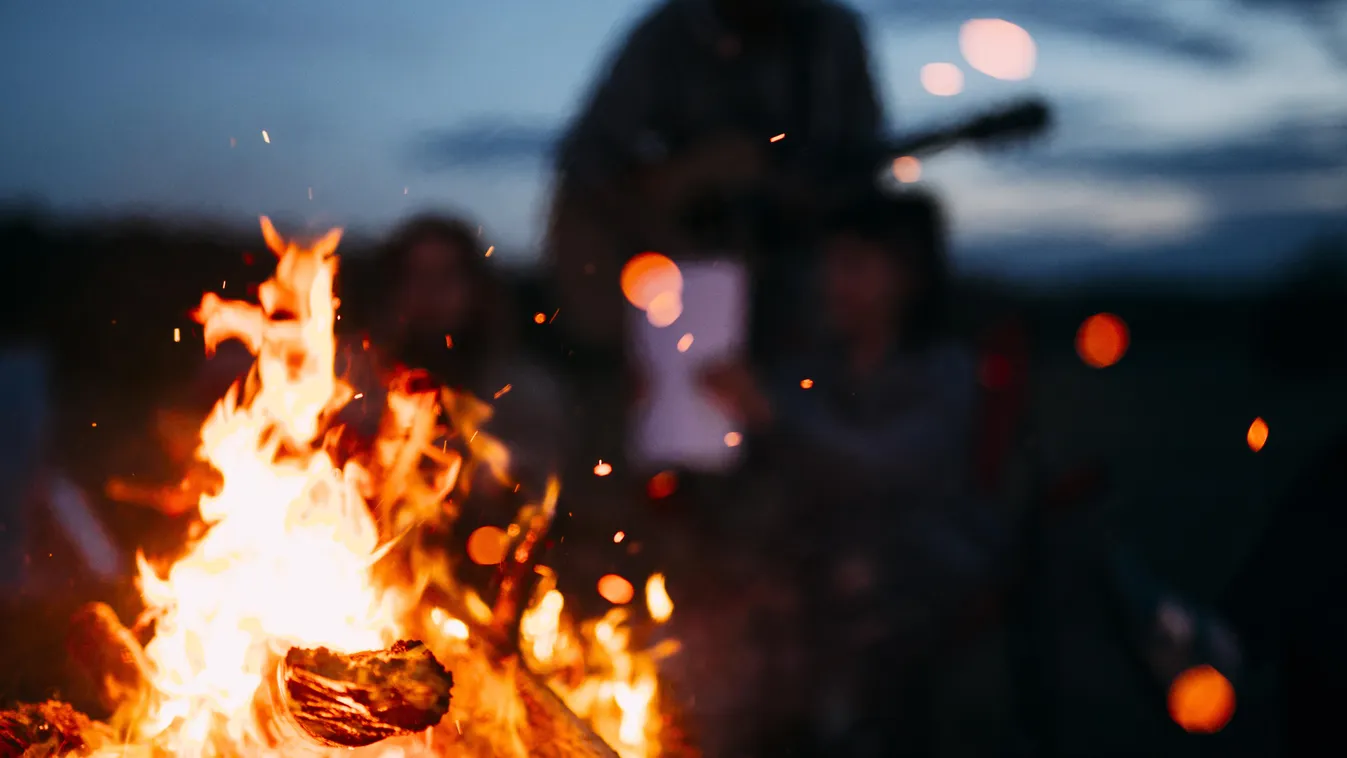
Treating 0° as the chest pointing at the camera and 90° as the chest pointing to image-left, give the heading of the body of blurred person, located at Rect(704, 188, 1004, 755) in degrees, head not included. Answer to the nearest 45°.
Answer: approximately 45°

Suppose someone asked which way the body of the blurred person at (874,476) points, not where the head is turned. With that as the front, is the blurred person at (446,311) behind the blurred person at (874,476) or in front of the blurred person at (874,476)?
in front

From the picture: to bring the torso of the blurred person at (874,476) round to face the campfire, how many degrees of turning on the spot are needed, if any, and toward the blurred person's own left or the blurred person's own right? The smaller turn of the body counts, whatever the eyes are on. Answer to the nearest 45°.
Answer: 0° — they already face it

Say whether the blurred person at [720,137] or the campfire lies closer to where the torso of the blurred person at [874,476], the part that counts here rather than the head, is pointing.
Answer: the campfire

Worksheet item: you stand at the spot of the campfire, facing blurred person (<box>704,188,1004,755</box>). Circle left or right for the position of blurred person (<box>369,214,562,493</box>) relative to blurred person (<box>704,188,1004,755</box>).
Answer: left

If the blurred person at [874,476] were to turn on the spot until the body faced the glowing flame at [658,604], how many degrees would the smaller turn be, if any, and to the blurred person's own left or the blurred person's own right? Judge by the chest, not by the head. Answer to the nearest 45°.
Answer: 0° — they already face it
